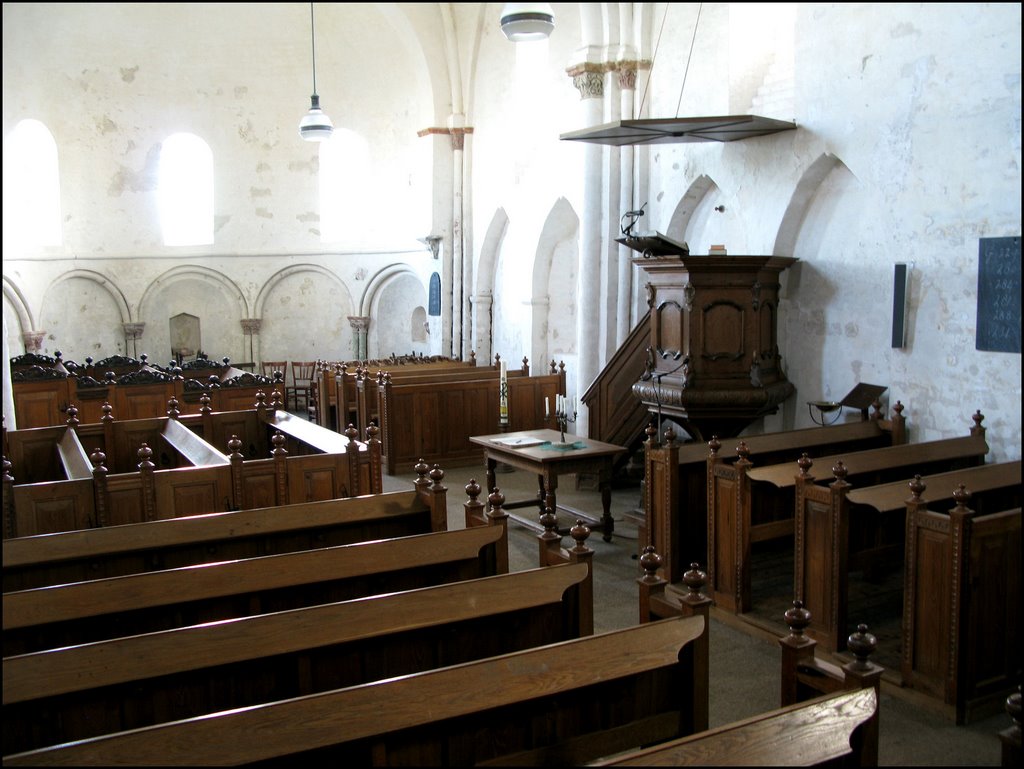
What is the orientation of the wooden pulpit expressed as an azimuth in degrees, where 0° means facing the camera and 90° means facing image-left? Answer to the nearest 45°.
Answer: approximately 45°

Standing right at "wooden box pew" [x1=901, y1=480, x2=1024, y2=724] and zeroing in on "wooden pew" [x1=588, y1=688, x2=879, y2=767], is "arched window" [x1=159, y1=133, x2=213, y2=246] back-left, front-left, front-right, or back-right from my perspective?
back-right

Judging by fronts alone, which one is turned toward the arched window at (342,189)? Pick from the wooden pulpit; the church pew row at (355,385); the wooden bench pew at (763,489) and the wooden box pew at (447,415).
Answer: the wooden bench pew at (763,489)

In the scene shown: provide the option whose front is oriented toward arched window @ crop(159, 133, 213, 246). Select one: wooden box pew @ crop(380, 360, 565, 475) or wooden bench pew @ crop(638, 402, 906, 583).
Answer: wooden bench pew @ crop(638, 402, 906, 583)

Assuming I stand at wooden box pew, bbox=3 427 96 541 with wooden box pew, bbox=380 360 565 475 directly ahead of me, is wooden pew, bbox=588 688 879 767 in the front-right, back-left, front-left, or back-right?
back-right

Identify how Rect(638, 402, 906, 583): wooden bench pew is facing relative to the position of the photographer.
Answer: facing away from the viewer and to the left of the viewer
